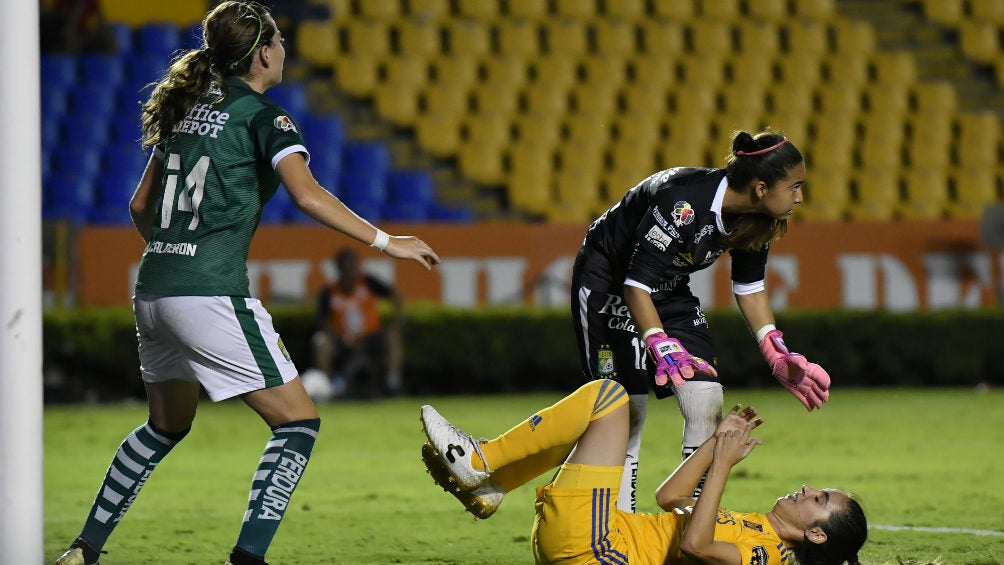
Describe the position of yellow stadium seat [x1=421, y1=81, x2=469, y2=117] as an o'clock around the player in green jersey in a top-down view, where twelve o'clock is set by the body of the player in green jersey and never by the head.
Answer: The yellow stadium seat is roughly at 11 o'clock from the player in green jersey.

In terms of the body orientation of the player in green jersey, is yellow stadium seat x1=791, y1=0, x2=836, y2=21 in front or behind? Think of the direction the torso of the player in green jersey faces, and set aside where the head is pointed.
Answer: in front

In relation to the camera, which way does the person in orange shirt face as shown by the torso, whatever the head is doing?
toward the camera

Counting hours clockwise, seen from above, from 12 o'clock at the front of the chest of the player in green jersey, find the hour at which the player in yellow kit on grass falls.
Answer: The player in yellow kit on grass is roughly at 2 o'clock from the player in green jersey.

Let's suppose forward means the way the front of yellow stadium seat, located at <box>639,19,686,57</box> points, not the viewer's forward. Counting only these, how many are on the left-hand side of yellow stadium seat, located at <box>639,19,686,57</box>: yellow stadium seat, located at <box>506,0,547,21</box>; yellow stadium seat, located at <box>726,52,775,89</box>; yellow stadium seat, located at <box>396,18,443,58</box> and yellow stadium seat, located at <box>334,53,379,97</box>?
1

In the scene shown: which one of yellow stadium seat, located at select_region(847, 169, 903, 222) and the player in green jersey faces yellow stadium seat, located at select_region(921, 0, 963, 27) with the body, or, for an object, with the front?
the player in green jersey

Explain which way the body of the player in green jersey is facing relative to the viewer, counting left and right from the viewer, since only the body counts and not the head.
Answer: facing away from the viewer and to the right of the viewer

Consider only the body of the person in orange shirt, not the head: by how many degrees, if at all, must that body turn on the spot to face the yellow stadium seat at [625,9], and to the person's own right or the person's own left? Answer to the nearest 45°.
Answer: approximately 135° to the person's own left

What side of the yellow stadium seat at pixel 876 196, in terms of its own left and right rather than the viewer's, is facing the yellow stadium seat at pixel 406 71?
right

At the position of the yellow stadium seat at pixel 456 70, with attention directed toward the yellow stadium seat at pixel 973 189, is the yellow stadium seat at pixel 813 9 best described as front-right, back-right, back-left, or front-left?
front-left

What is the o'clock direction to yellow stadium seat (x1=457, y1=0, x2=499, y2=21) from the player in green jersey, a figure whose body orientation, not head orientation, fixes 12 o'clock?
The yellow stadium seat is roughly at 11 o'clock from the player in green jersey.

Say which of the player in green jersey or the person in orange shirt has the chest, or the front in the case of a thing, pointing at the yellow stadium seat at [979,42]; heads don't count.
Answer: the player in green jersey

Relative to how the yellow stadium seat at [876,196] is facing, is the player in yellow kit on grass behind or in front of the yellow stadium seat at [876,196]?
in front

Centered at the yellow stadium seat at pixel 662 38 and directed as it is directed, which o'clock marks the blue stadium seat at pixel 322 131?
The blue stadium seat is roughly at 2 o'clock from the yellow stadium seat.

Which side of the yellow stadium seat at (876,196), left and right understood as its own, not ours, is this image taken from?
front

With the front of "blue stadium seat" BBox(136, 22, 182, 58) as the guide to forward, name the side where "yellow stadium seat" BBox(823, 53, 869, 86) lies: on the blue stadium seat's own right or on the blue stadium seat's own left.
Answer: on the blue stadium seat's own left
